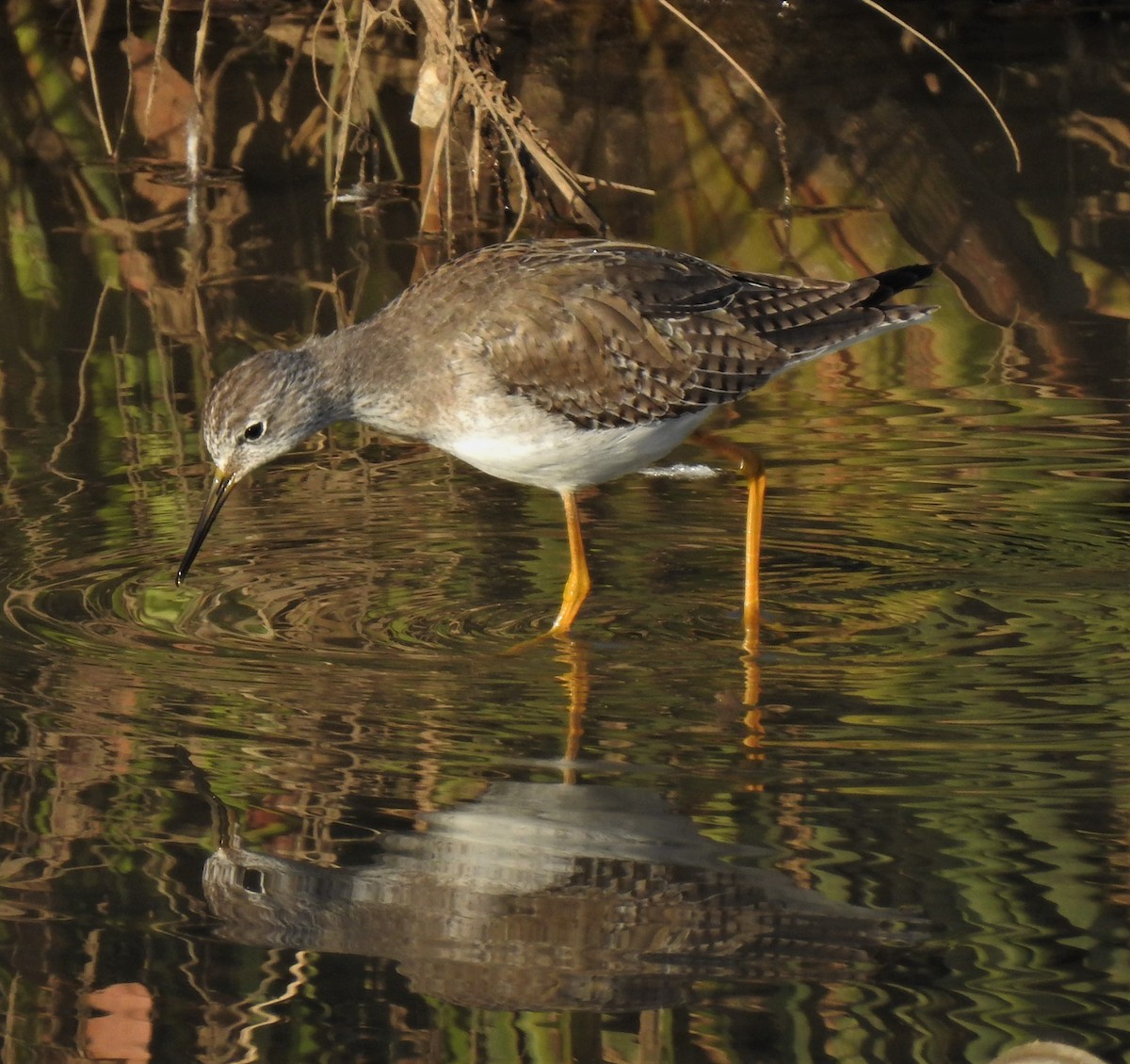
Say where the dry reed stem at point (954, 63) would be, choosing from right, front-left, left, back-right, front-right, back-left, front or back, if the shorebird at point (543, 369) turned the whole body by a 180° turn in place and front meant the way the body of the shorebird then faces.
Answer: front-left

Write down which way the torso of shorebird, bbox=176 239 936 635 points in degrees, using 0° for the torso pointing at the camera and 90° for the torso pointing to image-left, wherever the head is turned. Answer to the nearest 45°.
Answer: approximately 90°
